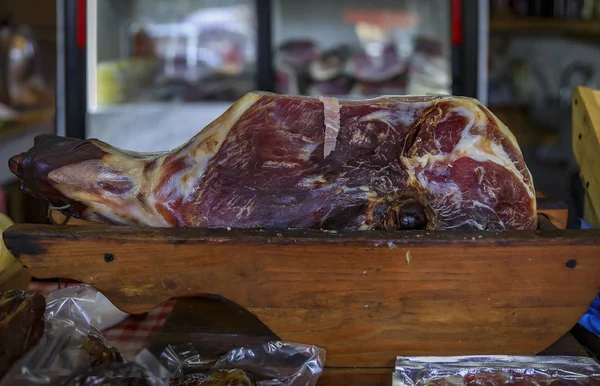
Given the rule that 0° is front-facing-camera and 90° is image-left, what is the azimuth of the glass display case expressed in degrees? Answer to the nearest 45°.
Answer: approximately 0°

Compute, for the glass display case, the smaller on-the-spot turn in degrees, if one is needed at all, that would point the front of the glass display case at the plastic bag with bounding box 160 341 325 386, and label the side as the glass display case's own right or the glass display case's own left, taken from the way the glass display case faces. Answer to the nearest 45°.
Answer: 0° — it already faces it

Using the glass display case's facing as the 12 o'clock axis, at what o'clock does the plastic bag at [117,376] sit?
The plastic bag is roughly at 12 o'clock from the glass display case.

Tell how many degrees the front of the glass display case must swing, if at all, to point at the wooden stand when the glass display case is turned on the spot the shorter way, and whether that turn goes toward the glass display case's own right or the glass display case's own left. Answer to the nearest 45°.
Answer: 0° — it already faces it

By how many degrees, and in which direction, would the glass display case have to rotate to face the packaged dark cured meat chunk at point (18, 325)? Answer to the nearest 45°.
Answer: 0° — it already faces it

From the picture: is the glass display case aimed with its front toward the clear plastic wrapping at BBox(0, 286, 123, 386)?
yes

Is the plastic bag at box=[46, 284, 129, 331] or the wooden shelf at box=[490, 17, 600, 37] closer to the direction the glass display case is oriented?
the plastic bag

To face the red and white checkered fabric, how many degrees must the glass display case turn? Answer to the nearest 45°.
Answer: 0° — it already faces it

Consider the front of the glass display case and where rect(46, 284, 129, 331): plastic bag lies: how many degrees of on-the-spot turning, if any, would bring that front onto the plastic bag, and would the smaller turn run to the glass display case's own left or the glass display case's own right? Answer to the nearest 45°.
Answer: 0° — it already faces it
